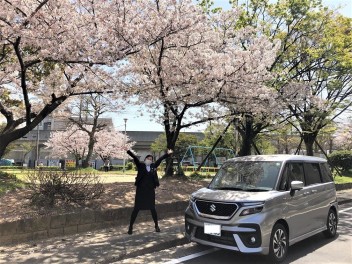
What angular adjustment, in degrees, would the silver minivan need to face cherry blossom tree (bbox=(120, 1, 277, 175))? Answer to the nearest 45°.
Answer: approximately 90° to its right

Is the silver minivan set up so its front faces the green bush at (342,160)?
no

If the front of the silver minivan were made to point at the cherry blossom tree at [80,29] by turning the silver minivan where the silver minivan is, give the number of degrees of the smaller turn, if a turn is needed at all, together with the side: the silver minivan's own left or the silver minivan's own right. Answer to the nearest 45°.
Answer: approximately 45° to the silver minivan's own right

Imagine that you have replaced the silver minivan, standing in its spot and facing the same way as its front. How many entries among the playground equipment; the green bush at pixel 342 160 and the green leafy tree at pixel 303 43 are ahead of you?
0

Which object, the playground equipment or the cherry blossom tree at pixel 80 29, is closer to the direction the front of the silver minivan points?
the cherry blossom tree

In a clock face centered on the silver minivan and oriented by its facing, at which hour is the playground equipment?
The playground equipment is roughly at 4 o'clock from the silver minivan.

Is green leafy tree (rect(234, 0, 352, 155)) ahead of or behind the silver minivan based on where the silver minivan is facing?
behind

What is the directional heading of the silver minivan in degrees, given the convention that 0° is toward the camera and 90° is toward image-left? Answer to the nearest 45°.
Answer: approximately 45°

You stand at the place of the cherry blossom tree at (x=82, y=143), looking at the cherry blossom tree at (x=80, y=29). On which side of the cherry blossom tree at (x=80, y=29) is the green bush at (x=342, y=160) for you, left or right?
left

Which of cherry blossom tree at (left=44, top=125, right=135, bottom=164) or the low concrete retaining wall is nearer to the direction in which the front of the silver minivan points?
the low concrete retaining wall

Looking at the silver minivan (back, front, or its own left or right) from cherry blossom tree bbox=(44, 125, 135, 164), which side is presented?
right

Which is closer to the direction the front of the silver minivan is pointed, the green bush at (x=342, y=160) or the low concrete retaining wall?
the low concrete retaining wall

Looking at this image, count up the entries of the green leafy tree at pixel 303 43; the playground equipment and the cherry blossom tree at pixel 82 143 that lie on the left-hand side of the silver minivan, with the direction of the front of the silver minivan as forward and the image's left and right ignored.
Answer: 0

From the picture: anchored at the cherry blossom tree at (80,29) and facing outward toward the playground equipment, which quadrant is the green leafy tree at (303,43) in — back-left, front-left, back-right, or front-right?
front-right

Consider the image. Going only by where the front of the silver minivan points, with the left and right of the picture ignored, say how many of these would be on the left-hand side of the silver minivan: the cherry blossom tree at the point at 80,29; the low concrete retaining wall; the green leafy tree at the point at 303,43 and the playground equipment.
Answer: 0
